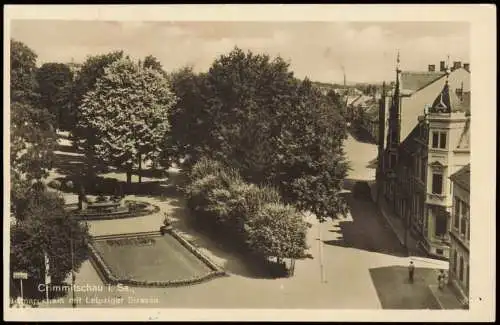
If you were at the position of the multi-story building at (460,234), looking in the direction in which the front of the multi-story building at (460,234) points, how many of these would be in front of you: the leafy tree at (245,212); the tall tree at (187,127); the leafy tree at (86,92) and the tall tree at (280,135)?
4

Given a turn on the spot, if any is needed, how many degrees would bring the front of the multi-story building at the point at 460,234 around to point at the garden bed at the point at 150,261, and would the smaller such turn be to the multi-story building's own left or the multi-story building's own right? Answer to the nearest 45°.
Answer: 0° — it already faces it

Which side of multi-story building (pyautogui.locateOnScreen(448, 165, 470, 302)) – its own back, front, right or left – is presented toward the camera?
left

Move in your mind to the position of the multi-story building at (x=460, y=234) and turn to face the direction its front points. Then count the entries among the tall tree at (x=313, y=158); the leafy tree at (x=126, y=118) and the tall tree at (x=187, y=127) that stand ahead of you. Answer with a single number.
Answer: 3

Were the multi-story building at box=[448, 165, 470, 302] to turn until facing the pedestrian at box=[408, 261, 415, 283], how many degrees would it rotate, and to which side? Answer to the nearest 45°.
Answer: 0° — it already faces them
